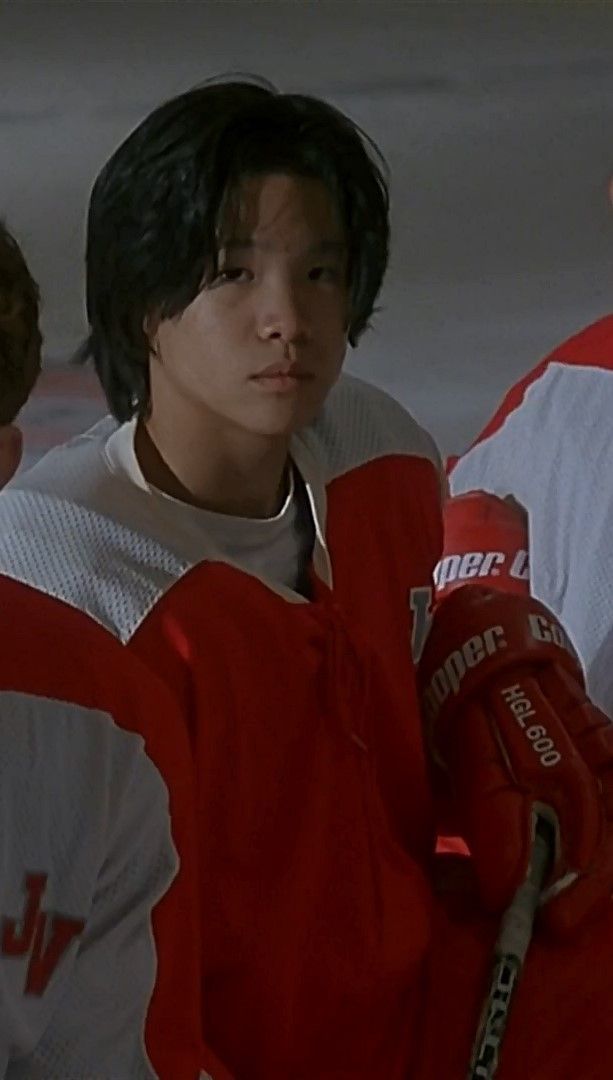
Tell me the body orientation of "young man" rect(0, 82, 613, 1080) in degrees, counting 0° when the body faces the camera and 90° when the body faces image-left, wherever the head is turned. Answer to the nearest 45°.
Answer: approximately 315°
